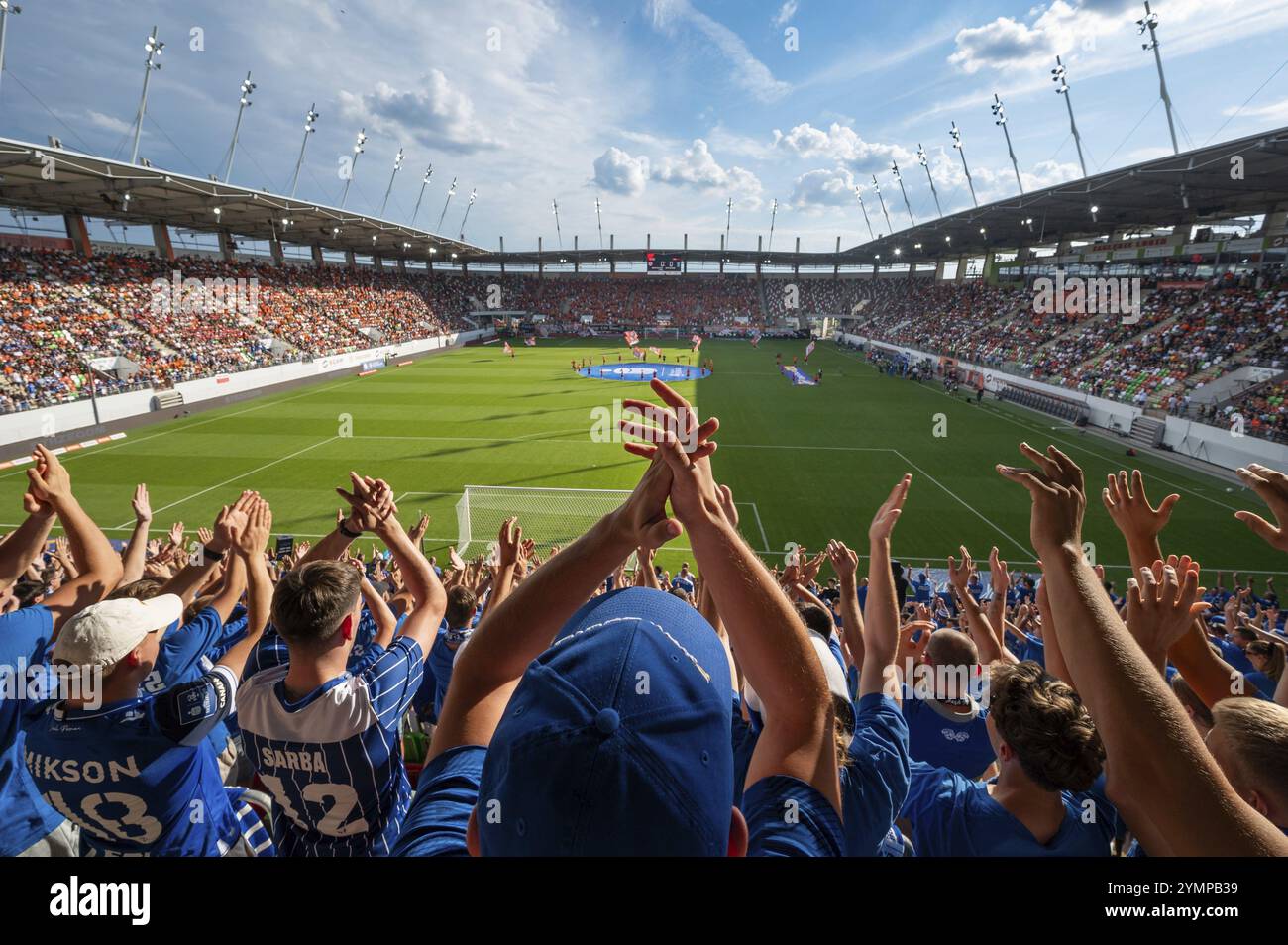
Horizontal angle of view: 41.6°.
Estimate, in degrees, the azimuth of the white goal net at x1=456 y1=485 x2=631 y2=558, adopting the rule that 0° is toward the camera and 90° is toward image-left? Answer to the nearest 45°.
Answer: approximately 180°

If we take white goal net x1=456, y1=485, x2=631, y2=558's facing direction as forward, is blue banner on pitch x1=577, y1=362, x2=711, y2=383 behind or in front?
in front
